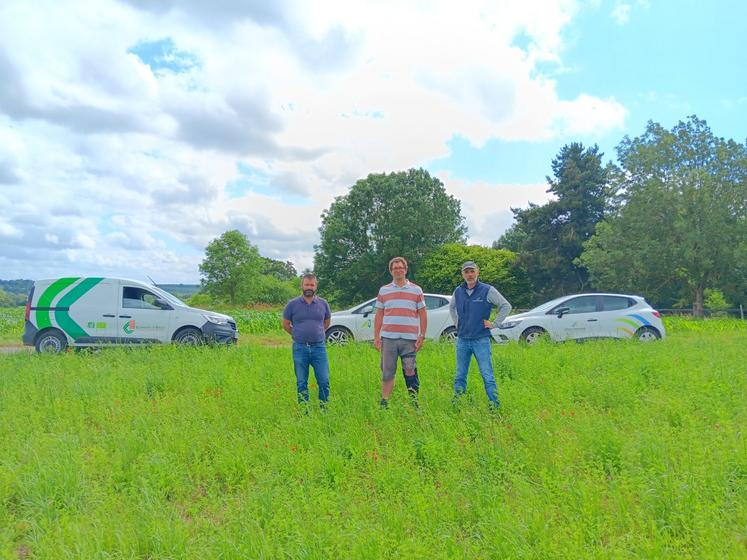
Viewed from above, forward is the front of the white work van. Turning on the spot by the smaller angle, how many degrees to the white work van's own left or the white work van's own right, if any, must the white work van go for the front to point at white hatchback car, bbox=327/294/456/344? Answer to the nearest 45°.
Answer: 0° — it already faces it

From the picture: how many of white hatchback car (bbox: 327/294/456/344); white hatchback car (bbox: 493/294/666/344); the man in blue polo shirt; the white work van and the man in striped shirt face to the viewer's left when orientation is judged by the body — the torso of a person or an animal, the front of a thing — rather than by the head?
2

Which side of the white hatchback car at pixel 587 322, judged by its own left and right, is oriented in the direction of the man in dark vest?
left

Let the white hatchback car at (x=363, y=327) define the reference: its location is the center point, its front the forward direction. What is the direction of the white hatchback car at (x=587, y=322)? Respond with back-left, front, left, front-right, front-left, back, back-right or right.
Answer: back

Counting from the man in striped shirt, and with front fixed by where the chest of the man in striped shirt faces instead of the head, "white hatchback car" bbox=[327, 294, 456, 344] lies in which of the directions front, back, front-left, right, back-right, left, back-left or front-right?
back

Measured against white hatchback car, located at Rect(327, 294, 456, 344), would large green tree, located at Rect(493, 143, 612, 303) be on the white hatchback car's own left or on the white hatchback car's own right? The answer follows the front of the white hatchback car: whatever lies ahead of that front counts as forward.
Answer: on the white hatchback car's own right

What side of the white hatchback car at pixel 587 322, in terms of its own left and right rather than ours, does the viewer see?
left

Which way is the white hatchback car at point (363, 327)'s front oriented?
to the viewer's left

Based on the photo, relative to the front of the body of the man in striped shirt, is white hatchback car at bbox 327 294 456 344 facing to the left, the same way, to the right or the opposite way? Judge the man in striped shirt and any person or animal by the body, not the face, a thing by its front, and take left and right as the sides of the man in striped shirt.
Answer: to the right

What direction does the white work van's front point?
to the viewer's right

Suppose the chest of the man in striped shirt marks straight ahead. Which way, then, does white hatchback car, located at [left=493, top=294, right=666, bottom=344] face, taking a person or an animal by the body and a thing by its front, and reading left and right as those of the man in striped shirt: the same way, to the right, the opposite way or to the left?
to the right
